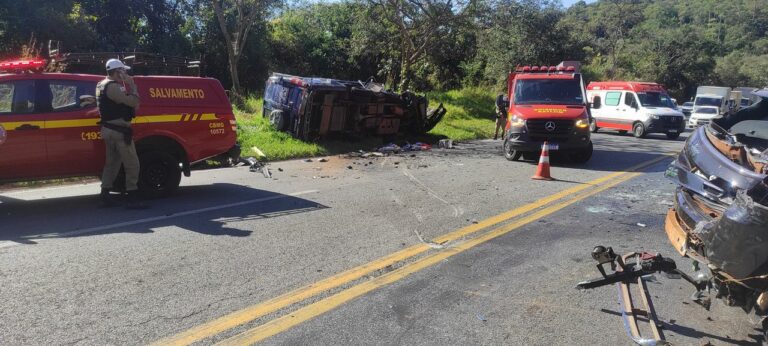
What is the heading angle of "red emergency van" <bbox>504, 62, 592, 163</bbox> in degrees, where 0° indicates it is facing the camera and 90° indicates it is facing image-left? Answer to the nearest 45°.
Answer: approximately 0°

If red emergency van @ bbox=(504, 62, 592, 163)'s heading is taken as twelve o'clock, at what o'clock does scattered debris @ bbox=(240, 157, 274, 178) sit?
The scattered debris is roughly at 2 o'clock from the red emergency van.

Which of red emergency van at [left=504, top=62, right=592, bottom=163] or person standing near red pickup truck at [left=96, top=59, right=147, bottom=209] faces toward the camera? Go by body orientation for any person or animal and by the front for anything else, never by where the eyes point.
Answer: the red emergency van

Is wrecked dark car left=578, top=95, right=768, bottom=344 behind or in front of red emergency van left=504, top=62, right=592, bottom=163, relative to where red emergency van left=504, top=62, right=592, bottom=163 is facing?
in front

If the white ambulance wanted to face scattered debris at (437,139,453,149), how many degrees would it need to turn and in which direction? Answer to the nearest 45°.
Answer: approximately 90° to its right

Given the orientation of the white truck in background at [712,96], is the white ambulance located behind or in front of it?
in front

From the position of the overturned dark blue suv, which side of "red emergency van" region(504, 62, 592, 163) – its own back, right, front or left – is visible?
right
